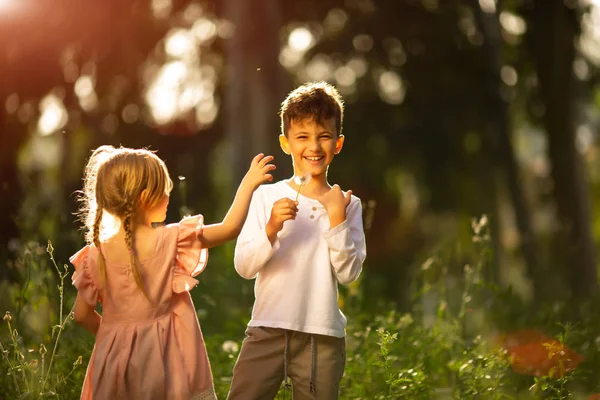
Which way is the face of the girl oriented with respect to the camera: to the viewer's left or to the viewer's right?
to the viewer's right

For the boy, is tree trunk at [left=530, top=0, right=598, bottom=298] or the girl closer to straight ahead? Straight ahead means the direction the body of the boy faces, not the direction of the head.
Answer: the girl

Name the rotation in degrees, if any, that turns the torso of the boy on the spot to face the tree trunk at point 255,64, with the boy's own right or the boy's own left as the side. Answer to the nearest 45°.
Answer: approximately 180°

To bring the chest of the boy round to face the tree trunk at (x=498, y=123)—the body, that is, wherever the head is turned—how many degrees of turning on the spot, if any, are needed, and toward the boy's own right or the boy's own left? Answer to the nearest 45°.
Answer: approximately 180°

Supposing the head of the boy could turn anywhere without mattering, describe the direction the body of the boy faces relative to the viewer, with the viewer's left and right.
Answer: facing the viewer

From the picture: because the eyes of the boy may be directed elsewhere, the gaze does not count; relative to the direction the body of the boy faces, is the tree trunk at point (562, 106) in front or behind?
behind

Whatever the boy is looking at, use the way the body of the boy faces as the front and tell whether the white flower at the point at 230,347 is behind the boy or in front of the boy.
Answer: behind

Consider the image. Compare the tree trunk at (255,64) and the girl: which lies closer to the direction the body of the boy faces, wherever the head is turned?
the girl

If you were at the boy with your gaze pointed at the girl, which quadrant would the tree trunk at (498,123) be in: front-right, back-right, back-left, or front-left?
back-right

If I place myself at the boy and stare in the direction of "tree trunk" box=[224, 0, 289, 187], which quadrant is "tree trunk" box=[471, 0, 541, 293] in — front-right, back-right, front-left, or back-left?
front-right
